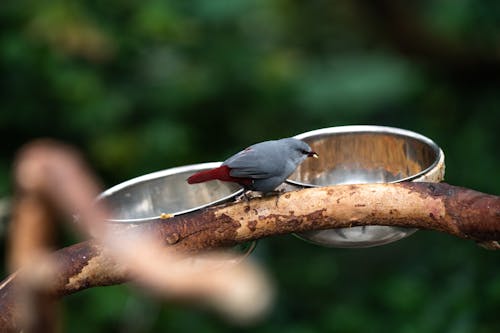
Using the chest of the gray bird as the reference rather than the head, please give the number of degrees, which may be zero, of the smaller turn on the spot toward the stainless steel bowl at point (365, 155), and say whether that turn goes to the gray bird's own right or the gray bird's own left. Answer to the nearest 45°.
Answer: approximately 45° to the gray bird's own left

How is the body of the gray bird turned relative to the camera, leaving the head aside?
to the viewer's right
